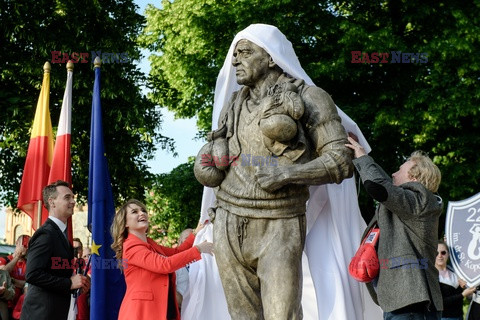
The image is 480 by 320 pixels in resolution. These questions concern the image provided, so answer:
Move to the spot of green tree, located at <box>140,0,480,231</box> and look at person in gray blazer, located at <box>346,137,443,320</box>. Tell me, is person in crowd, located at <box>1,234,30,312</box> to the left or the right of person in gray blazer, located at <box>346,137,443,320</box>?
right

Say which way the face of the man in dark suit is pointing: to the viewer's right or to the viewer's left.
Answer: to the viewer's right

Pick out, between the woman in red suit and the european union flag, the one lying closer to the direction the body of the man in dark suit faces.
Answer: the woman in red suit

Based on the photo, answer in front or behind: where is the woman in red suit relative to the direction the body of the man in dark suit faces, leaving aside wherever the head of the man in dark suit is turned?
in front
